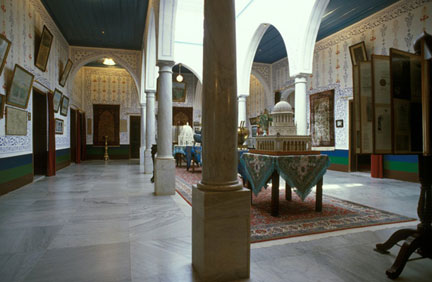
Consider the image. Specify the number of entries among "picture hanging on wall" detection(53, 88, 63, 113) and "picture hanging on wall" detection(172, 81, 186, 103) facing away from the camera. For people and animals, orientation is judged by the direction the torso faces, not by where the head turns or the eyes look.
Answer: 0

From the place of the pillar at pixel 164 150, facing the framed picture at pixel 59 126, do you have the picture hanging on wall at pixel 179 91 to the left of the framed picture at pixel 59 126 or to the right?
right

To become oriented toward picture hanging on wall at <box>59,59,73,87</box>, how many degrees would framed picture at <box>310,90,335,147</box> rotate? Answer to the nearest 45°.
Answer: approximately 45° to its right

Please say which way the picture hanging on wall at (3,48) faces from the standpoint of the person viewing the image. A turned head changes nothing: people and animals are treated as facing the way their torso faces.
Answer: facing the viewer and to the right of the viewer

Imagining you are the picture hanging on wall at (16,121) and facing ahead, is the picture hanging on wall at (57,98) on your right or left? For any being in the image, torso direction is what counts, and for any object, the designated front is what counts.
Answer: on your left

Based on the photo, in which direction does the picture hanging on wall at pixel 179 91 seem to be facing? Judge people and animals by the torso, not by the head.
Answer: toward the camera

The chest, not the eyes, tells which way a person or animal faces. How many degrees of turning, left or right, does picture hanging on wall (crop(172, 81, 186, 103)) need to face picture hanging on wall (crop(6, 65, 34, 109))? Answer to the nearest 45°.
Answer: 0° — it already faces it

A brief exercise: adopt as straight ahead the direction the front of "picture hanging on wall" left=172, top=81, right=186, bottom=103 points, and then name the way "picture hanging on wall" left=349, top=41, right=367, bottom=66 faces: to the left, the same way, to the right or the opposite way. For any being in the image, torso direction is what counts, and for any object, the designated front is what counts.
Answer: to the right

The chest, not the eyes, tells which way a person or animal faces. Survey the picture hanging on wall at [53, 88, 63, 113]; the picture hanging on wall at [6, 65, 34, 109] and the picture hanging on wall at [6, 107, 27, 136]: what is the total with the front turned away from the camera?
0

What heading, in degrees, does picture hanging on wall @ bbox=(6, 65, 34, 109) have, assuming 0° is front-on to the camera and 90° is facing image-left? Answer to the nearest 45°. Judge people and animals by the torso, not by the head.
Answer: approximately 315°

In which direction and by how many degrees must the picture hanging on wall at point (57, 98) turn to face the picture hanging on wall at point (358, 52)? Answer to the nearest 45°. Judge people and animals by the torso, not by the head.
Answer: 0° — it already faces it

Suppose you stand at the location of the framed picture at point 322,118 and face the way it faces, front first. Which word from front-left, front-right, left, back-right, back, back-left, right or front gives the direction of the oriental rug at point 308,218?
front-left

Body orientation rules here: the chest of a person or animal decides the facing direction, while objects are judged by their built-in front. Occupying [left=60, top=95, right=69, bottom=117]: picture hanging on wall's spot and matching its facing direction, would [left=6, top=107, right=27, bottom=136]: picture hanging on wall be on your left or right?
on your right

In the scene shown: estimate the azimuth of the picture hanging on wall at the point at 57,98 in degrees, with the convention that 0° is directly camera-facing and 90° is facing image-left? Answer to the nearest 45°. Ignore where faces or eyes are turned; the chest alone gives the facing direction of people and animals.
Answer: approximately 315°
